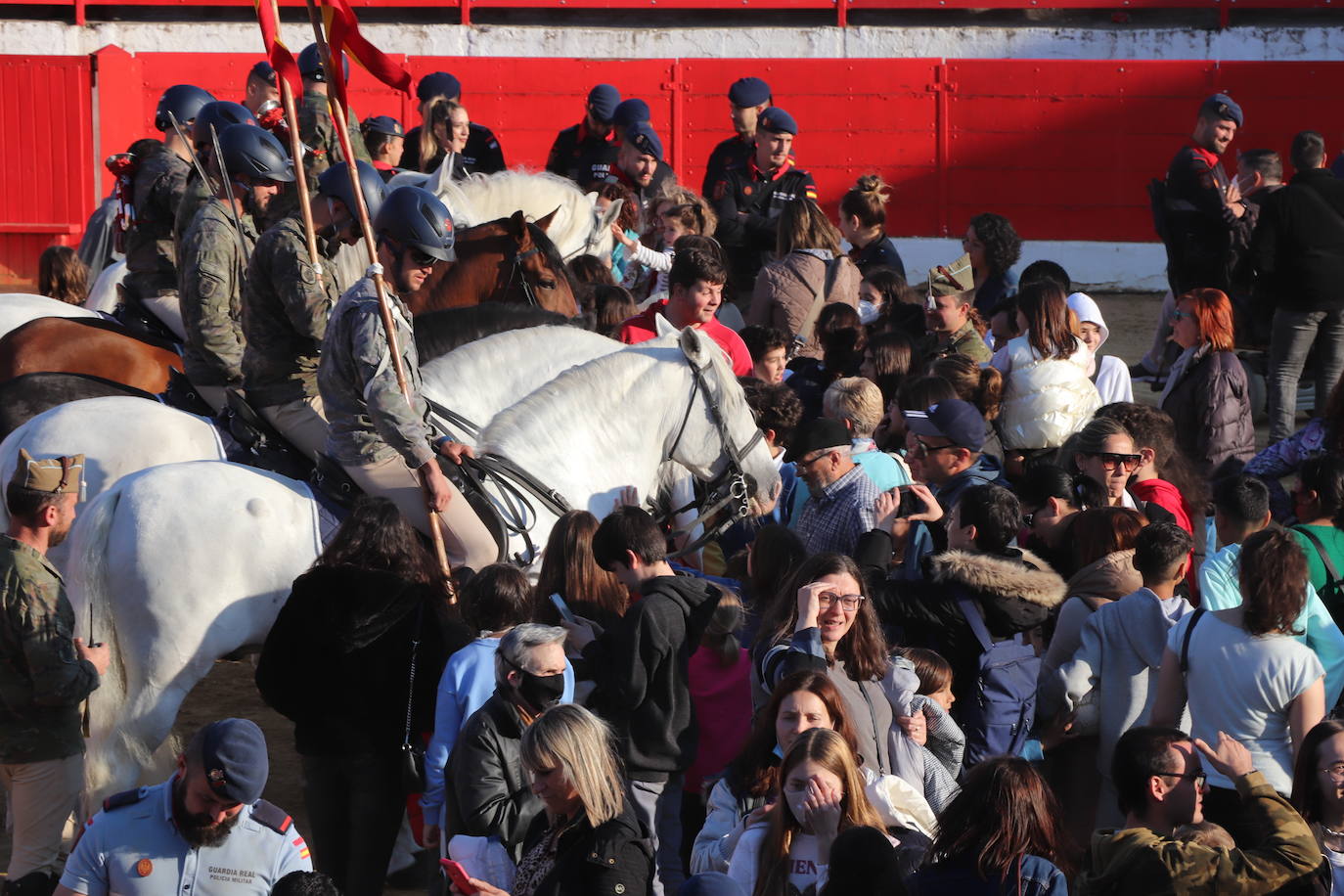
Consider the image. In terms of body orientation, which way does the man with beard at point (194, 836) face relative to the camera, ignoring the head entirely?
toward the camera

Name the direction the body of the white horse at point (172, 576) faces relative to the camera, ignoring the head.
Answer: to the viewer's right

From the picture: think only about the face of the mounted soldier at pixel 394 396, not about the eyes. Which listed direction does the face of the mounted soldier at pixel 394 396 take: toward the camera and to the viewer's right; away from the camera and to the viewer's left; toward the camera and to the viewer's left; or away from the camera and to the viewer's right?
toward the camera and to the viewer's right

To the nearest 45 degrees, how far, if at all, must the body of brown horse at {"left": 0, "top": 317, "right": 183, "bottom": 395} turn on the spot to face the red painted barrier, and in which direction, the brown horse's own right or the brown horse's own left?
approximately 45° to the brown horse's own left

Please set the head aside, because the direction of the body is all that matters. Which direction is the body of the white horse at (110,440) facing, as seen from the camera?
to the viewer's right

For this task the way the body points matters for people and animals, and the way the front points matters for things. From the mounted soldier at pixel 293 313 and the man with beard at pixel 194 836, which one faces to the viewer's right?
the mounted soldier

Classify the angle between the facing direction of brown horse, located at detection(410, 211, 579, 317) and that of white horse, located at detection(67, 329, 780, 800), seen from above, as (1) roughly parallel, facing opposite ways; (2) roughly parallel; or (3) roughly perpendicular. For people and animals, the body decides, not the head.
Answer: roughly parallel

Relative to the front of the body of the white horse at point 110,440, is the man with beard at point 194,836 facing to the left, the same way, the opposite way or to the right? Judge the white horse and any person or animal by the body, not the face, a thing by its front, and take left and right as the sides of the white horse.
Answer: to the right

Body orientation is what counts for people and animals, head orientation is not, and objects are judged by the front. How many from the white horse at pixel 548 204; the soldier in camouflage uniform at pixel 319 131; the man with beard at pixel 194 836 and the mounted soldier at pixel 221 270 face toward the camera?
1

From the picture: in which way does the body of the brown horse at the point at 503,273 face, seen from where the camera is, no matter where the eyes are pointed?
to the viewer's right

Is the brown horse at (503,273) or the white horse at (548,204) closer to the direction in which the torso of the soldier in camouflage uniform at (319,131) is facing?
the white horse

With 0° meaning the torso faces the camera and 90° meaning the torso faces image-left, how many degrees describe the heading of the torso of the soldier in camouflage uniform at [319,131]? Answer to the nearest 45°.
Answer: approximately 270°

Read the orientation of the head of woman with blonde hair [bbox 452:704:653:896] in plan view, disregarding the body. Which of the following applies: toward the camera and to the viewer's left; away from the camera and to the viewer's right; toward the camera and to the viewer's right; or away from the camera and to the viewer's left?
toward the camera and to the viewer's left

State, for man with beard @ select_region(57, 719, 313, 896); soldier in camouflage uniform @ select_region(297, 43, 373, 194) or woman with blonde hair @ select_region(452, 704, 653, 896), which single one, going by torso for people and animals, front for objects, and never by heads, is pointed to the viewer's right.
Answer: the soldier in camouflage uniform

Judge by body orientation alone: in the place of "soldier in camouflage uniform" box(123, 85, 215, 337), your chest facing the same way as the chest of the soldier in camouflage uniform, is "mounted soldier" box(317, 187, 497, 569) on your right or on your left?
on your right

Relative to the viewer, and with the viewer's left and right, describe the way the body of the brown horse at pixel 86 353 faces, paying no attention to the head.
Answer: facing to the right of the viewer

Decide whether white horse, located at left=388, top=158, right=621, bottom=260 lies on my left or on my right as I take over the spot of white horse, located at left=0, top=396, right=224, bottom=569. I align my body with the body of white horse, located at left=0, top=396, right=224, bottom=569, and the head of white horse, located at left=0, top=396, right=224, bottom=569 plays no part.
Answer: on my left

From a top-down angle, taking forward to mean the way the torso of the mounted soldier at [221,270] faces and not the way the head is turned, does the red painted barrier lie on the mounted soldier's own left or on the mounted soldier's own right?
on the mounted soldier's own left

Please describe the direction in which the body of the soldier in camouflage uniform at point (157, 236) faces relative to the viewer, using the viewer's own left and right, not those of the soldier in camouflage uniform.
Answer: facing to the right of the viewer
